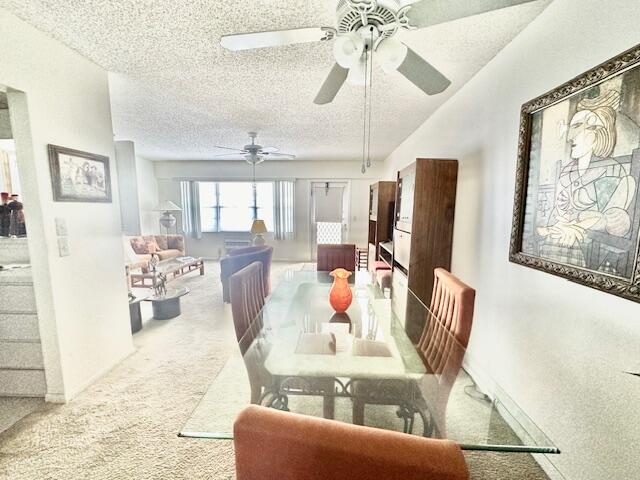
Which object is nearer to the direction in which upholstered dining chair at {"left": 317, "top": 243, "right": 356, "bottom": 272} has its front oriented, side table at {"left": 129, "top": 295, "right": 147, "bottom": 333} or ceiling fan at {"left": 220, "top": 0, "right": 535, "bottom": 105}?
the ceiling fan

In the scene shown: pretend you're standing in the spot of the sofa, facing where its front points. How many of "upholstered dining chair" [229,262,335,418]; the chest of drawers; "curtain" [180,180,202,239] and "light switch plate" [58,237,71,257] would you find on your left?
1

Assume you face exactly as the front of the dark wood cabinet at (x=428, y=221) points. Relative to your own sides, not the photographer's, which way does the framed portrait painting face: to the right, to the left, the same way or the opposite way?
the same way

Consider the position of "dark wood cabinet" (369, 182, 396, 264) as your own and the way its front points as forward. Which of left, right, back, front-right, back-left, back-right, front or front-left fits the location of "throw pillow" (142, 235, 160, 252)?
front

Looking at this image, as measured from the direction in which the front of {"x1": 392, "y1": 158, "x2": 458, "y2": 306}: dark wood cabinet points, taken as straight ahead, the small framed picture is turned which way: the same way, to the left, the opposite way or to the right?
the opposite way

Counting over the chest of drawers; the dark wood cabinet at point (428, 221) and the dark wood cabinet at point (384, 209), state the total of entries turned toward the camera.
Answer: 1

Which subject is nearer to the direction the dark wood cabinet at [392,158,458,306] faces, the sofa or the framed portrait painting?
the sofa

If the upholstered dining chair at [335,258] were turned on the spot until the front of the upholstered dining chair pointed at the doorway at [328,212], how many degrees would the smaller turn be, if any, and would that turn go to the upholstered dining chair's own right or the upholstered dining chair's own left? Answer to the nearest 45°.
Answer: approximately 180°

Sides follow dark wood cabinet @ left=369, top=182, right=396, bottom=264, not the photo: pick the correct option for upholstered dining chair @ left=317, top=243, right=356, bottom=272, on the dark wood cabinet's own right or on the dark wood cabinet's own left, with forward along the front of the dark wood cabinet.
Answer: on the dark wood cabinet's own left

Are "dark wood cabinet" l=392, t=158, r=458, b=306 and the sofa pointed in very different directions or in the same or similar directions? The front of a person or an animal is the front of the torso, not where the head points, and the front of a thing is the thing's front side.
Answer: very different directions

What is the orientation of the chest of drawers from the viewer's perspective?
toward the camera

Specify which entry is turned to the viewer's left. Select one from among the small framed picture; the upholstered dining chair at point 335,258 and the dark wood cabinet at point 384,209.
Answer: the dark wood cabinet

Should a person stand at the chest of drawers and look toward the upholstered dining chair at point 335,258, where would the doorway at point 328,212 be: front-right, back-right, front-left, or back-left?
front-left

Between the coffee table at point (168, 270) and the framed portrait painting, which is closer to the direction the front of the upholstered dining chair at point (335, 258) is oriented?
the framed portrait painting

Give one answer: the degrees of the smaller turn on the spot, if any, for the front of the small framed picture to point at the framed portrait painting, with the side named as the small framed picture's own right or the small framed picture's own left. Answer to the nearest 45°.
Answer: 0° — it already faces it

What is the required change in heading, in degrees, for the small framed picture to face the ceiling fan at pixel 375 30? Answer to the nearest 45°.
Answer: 0° — it already faces it

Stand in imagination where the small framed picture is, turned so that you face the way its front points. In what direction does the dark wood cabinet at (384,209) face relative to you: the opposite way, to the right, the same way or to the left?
the opposite way

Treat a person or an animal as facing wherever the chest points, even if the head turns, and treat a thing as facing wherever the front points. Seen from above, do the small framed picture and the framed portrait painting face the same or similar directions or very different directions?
very different directions

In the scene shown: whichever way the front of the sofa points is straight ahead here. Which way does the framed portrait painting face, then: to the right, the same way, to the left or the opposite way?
the opposite way

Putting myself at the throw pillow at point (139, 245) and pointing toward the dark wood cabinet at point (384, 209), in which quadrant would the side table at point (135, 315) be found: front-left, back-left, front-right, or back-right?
front-right

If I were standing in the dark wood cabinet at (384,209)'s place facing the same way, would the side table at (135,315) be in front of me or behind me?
in front
